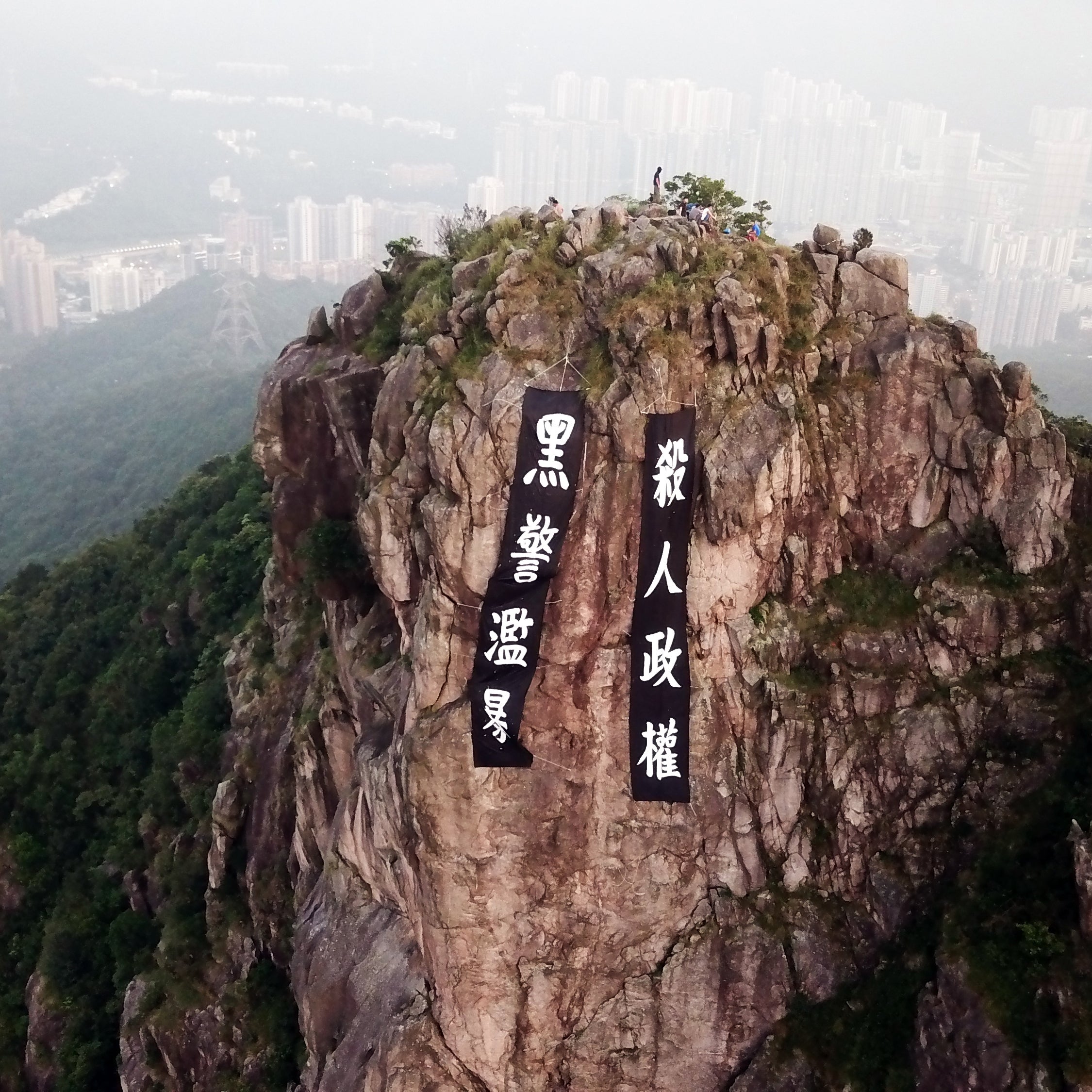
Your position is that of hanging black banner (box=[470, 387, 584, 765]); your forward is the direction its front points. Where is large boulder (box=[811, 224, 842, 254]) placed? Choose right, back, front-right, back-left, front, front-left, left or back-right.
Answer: back-left

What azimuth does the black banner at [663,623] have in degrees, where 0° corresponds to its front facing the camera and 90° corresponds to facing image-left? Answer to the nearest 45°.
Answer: approximately 0°

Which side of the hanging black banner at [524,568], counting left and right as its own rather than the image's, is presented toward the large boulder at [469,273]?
back

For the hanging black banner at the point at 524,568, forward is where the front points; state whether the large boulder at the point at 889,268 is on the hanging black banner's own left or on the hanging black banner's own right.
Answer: on the hanging black banner's own left

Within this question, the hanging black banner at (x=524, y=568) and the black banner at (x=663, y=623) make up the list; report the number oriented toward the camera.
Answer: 2

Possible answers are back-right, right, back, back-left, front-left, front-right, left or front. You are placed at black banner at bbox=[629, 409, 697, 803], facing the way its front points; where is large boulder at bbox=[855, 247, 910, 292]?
back-left

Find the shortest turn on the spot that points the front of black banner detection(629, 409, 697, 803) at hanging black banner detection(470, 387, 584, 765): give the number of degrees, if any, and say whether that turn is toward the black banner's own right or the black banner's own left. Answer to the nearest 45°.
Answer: approximately 90° to the black banner's own right

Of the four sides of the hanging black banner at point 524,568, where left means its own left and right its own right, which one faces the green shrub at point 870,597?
left

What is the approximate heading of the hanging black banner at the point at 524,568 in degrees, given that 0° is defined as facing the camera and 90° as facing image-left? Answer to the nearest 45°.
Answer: approximately 0°

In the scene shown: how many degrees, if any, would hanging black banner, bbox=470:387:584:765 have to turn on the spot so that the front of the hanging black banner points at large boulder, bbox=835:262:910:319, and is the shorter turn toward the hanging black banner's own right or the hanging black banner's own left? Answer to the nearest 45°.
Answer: approximately 135° to the hanging black banner's own left

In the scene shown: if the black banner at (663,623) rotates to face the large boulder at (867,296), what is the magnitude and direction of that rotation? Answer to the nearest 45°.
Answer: approximately 135° to its left
